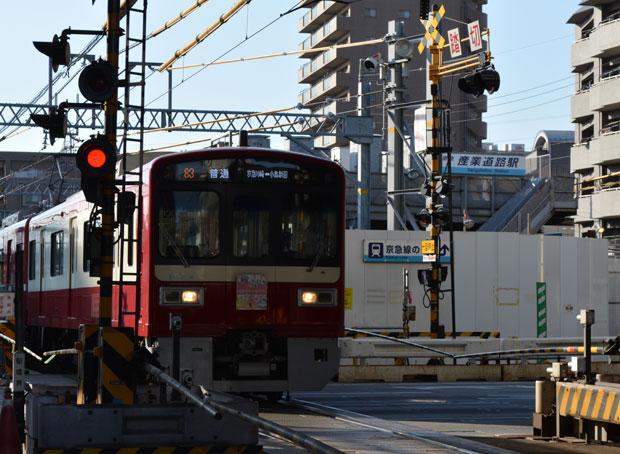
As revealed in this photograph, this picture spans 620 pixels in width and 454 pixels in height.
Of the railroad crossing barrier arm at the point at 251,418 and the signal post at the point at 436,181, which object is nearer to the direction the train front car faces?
the railroad crossing barrier arm

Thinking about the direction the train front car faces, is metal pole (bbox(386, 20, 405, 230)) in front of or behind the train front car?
behind

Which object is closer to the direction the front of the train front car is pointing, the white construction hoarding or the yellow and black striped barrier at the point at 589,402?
the yellow and black striped barrier

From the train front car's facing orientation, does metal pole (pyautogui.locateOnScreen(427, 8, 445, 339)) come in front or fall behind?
behind

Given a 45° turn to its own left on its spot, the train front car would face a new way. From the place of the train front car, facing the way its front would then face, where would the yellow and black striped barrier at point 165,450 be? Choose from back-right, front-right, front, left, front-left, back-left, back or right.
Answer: front-right

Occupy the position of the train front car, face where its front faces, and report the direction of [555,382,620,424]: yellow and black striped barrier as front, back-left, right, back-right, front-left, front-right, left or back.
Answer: front-left

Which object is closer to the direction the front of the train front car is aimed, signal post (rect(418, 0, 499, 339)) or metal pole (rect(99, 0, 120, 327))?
the metal pole

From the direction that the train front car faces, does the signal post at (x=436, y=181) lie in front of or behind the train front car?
behind

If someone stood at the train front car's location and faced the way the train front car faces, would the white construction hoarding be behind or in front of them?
behind

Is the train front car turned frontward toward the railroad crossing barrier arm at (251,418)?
yes

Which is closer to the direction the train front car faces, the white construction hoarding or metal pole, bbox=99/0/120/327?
the metal pole

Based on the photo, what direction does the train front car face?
toward the camera
